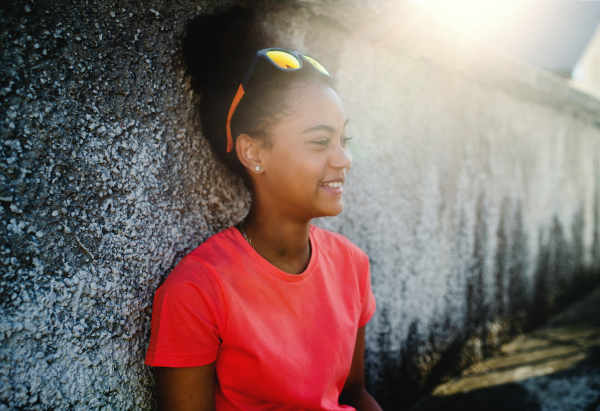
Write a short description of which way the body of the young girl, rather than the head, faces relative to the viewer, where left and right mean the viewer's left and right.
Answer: facing the viewer and to the right of the viewer
